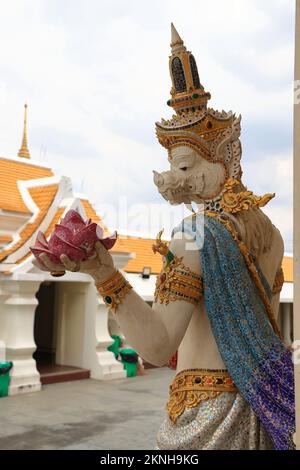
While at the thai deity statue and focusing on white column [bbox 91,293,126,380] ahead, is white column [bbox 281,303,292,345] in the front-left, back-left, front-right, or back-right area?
front-right

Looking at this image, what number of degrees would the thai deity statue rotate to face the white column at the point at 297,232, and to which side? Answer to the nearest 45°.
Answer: approximately 135° to its left
